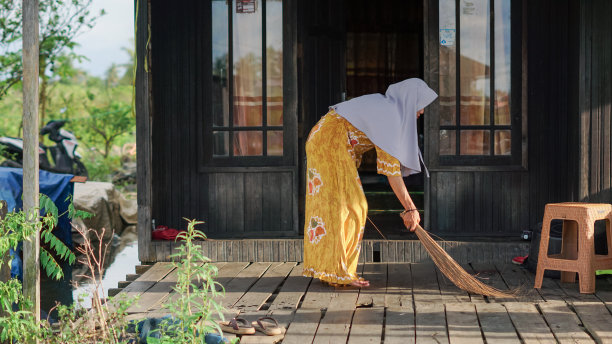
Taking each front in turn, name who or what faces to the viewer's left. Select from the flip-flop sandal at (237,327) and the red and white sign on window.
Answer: the flip-flop sandal

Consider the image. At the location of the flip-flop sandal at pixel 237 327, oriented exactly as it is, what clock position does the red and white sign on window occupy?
The red and white sign on window is roughly at 3 o'clock from the flip-flop sandal.

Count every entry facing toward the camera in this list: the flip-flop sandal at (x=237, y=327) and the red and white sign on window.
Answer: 1

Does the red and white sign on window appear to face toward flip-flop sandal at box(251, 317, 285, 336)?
yes

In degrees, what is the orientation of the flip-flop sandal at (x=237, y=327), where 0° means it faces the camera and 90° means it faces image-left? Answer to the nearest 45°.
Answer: approximately 90°

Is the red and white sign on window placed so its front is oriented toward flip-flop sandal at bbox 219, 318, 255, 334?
yes

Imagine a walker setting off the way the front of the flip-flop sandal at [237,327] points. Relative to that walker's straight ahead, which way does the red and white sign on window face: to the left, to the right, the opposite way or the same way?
to the left

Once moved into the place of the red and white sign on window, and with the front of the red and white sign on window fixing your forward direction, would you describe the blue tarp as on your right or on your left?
on your right

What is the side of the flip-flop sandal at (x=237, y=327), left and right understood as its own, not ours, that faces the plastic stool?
right

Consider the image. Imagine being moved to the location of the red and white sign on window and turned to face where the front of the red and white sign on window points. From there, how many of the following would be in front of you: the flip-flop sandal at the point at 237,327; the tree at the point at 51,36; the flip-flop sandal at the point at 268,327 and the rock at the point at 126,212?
2

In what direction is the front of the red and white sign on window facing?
toward the camera

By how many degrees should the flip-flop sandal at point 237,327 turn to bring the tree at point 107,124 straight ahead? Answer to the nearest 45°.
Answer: approximately 90° to its right

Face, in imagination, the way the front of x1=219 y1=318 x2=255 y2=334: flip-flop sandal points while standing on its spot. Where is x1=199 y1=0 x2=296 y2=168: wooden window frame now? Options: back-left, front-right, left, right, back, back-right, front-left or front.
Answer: right

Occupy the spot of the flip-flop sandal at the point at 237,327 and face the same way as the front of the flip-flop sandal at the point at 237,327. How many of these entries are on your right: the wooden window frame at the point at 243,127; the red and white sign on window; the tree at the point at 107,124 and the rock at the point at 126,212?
4
